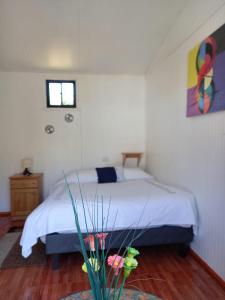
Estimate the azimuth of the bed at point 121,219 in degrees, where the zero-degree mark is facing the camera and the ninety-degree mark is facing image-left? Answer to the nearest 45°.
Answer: approximately 0°

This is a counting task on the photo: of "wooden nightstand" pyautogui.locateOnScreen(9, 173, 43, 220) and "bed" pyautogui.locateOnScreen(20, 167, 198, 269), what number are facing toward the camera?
2

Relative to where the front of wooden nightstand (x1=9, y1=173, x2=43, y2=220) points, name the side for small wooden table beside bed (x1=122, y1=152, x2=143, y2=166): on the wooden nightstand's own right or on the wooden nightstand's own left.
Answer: on the wooden nightstand's own left

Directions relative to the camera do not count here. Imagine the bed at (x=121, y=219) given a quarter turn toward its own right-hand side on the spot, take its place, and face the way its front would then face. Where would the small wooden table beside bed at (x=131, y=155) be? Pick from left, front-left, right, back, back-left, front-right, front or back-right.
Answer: right

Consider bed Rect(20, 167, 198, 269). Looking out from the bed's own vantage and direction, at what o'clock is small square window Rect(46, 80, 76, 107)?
The small square window is roughly at 5 o'clock from the bed.

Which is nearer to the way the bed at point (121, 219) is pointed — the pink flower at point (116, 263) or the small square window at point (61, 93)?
the pink flower

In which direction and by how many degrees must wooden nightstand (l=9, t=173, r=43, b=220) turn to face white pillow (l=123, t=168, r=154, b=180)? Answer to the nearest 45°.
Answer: approximately 45° to its left

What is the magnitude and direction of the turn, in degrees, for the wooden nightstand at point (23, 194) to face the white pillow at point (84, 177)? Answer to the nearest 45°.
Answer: approximately 45° to its left

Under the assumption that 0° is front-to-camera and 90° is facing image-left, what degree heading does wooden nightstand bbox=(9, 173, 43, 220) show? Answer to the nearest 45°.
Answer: approximately 0°

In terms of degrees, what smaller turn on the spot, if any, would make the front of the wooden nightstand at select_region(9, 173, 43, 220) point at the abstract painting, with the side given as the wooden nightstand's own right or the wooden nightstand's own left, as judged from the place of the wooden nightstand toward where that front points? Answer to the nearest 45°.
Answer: approximately 45° to the wooden nightstand's own left
